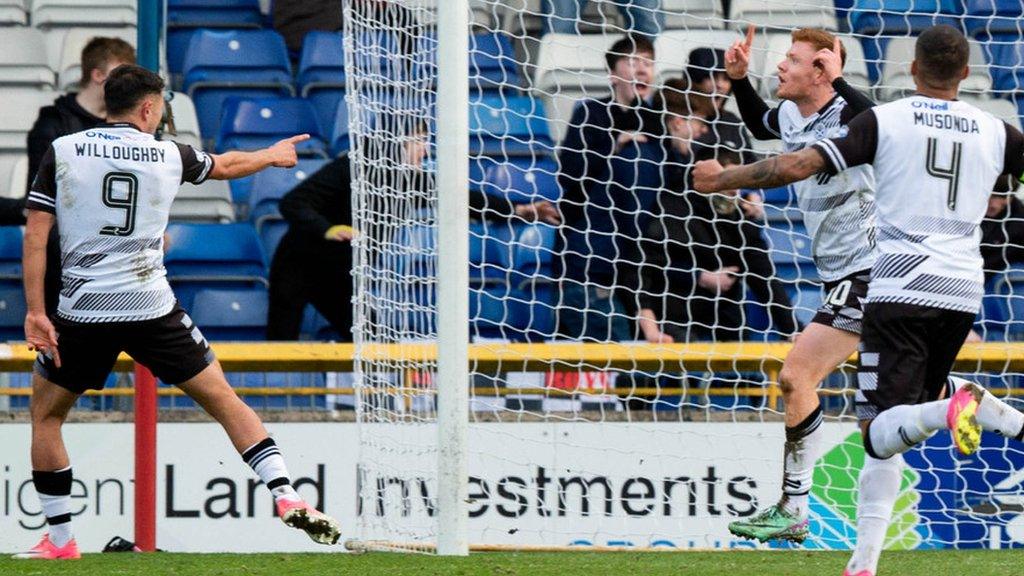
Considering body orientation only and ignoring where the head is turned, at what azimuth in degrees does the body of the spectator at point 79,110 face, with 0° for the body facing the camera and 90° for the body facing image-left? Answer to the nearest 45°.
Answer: approximately 315°

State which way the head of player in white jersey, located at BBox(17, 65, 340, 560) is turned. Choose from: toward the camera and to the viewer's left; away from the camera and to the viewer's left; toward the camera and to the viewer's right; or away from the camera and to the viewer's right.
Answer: away from the camera and to the viewer's right

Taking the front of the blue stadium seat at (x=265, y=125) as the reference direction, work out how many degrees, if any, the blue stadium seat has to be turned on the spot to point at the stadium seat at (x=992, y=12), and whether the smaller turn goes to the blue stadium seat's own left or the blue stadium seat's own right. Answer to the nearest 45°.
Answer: approximately 90° to the blue stadium seat's own left

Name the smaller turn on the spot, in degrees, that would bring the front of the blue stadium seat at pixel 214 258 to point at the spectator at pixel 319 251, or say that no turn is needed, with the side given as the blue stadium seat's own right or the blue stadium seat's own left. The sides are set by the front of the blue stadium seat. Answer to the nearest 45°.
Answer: approximately 45° to the blue stadium seat's own left

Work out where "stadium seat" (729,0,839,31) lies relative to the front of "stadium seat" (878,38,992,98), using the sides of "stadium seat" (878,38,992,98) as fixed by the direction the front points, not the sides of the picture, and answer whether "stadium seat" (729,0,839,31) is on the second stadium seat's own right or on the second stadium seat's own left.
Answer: on the second stadium seat's own right

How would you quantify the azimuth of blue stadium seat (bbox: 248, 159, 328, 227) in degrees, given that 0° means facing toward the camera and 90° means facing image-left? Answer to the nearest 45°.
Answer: approximately 0°
